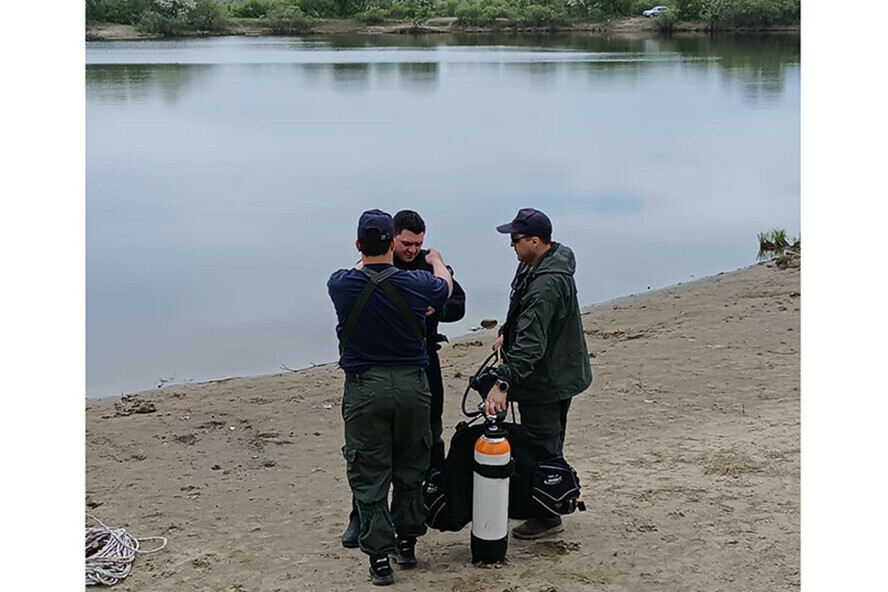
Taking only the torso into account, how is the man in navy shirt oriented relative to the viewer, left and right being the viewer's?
facing away from the viewer

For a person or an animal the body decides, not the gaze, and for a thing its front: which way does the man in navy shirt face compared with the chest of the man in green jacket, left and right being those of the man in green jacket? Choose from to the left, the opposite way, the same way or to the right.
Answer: to the right

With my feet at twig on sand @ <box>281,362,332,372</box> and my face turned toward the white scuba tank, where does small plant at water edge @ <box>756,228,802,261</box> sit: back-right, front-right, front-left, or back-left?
back-left

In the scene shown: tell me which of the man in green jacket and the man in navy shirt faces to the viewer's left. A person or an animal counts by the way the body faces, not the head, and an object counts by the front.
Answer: the man in green jacket

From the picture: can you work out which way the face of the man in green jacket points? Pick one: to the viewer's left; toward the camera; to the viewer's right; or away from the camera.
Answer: to the viewer's left

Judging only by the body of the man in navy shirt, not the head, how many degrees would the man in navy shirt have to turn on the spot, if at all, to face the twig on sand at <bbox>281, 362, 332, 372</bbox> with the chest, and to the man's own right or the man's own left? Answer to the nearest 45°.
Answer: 0° — they already face it

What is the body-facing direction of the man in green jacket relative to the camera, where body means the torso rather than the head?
to the viewer's left

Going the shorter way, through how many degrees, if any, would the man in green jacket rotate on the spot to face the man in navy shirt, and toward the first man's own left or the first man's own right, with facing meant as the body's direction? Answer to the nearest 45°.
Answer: approximately 45° to the first man's own left

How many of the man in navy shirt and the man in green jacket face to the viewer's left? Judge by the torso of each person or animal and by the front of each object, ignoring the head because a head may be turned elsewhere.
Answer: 1
